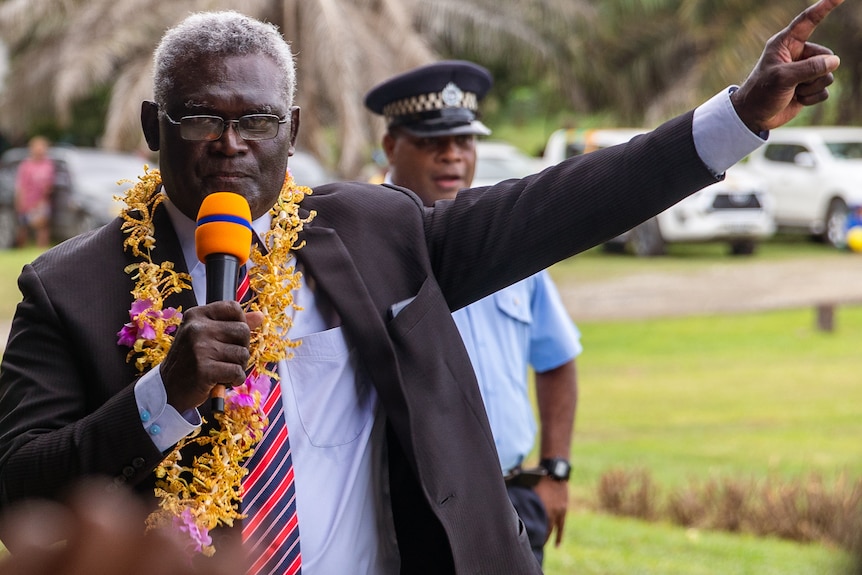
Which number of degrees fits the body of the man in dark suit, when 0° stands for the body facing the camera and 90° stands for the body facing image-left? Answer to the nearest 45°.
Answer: approximately 0°

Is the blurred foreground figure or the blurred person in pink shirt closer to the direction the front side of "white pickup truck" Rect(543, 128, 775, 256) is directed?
the blurred foreground figure

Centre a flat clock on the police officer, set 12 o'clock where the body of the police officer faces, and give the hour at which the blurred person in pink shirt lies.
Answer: The blurred person in pink shirt is roughly at 5 o'clock from the police officer.

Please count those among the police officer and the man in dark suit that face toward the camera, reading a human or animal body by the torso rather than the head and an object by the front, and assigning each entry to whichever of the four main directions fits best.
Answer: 2

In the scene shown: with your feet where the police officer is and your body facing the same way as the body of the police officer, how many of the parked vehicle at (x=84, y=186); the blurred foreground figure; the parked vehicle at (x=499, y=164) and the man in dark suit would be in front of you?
2

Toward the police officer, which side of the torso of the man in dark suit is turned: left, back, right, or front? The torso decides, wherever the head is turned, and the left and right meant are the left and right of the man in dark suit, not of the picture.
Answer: back

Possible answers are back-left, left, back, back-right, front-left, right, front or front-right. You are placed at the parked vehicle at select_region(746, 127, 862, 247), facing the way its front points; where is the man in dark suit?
front-right

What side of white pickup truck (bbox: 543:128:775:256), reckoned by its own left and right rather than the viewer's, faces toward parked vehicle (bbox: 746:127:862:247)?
left
